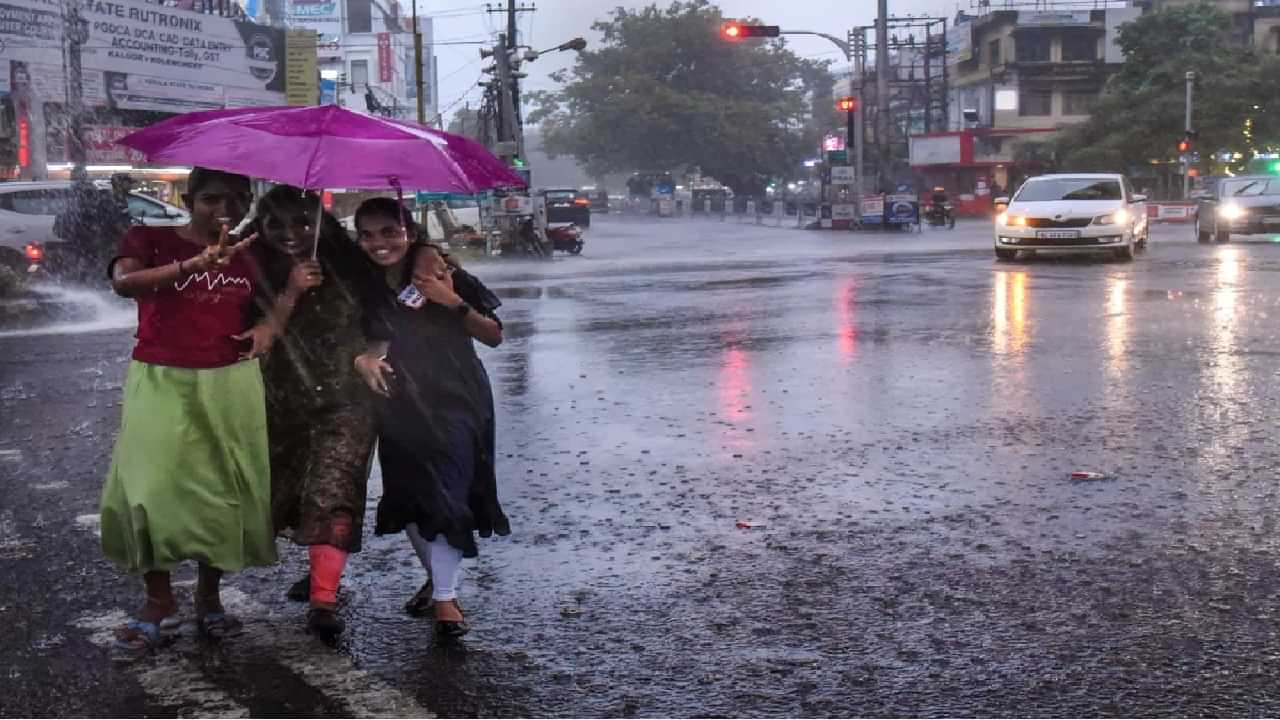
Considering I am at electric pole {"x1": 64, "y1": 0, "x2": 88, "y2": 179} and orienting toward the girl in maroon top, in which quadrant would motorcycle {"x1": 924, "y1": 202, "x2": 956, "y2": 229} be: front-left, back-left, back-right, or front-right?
back-left

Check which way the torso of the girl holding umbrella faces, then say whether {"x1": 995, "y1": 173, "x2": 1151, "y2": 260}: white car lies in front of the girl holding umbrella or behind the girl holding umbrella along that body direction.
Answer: behind

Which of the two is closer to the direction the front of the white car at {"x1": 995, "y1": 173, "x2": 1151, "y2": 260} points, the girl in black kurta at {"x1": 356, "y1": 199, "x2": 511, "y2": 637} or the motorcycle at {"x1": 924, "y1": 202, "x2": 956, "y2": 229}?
the girl in black kurta

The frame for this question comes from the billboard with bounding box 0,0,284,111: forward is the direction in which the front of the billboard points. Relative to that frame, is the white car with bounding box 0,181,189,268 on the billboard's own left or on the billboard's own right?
on the billboard's own right
